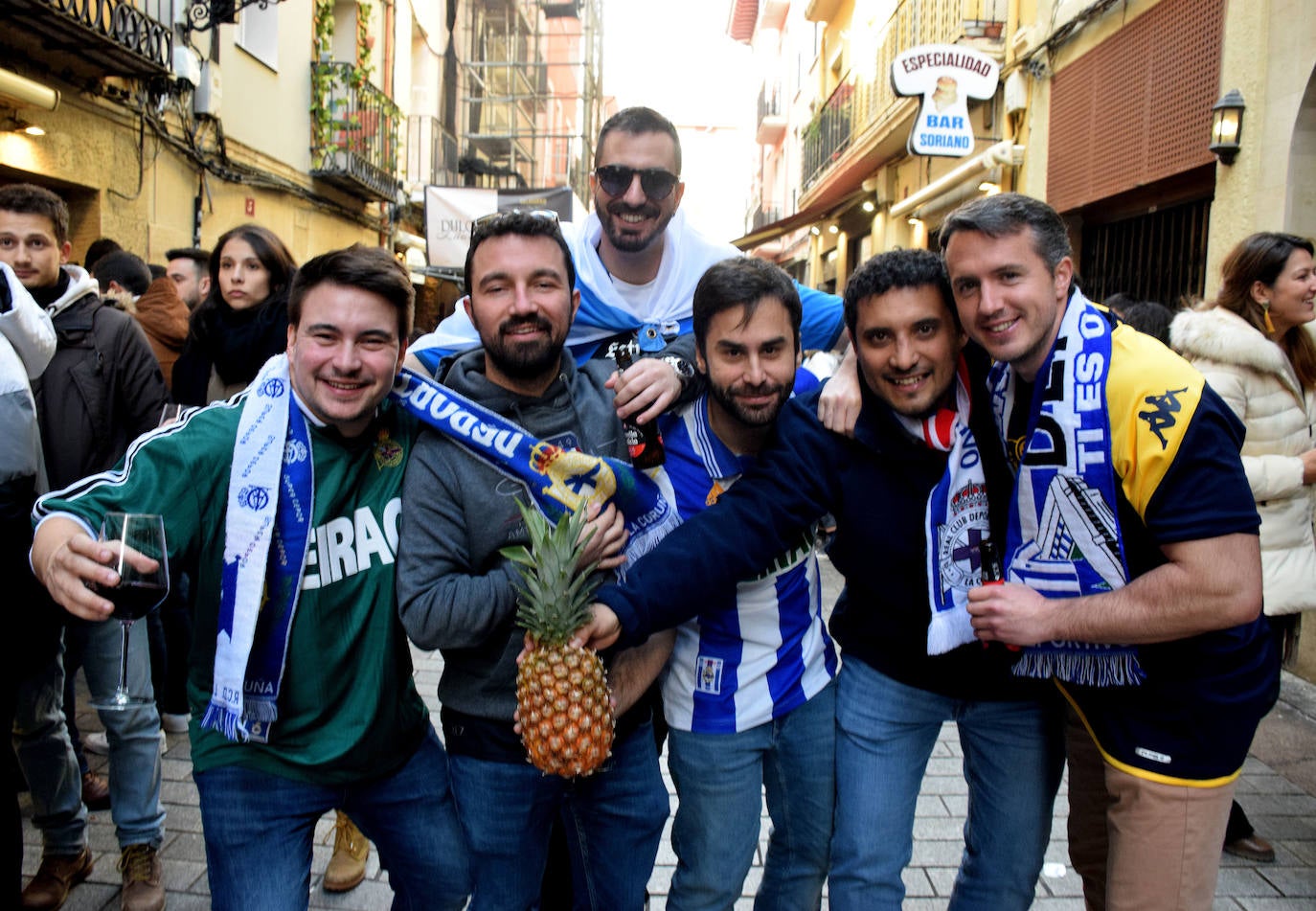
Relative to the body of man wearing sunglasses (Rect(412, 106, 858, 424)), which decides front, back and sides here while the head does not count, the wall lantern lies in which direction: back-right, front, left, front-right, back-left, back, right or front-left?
back-left

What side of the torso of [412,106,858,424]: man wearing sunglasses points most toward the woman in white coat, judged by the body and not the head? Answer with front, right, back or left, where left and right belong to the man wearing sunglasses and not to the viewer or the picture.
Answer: left

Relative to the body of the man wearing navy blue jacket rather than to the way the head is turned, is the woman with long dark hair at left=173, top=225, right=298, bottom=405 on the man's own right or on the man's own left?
on the man's own right

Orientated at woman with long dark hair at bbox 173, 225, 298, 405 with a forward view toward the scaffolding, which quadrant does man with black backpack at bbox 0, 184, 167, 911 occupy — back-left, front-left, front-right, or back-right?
back-left

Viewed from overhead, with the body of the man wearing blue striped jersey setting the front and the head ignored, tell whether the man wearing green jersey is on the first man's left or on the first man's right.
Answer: on the first man's right

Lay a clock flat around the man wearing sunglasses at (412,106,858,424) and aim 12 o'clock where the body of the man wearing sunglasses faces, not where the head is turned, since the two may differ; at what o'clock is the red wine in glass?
The red wine in glass is roughly at 1 o'clock from the man wearing sunglasses.

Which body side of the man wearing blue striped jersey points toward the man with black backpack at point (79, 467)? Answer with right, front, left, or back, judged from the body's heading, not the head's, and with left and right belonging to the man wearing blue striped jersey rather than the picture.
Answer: right

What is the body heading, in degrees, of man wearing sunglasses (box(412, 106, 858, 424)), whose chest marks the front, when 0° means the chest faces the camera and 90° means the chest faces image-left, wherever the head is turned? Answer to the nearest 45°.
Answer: approximately 0°
